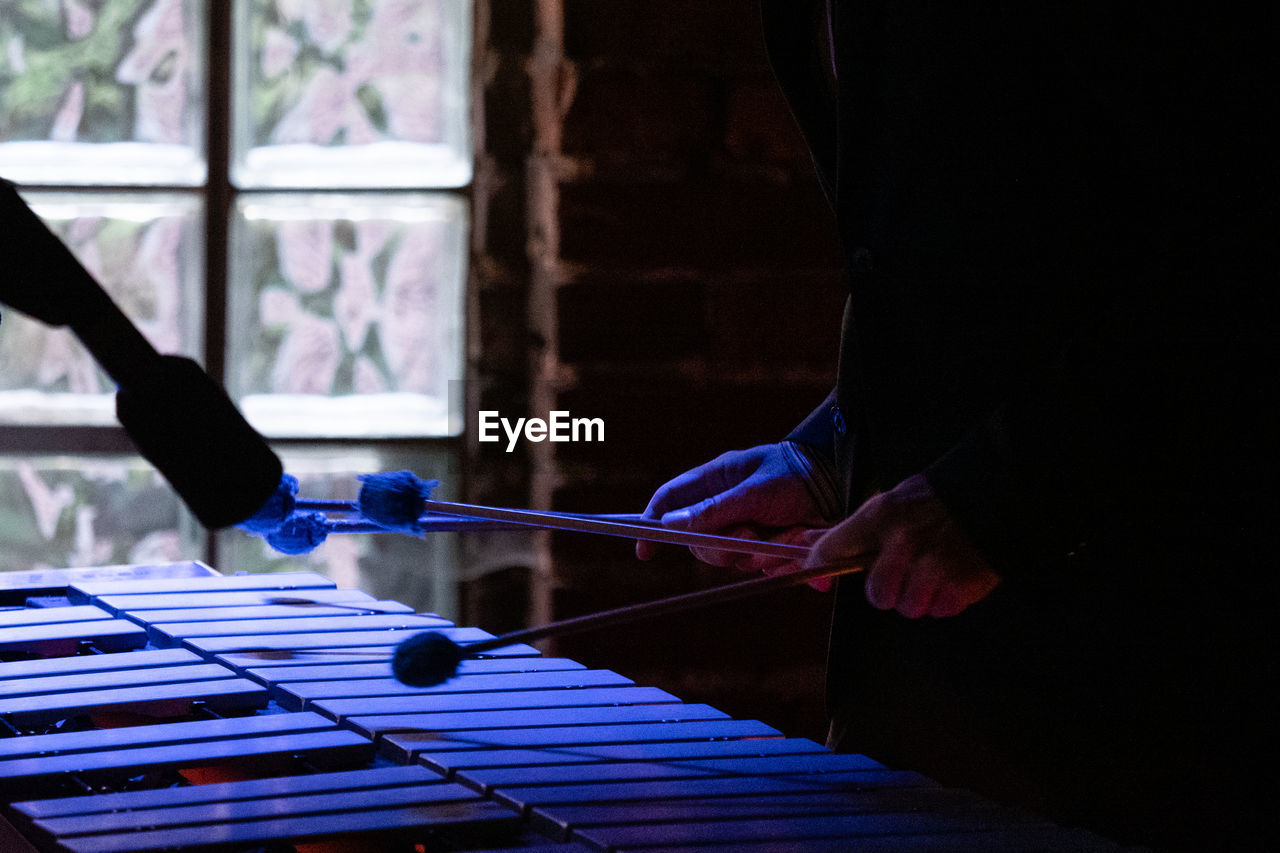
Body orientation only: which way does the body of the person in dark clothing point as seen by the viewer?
to the viewer's left
